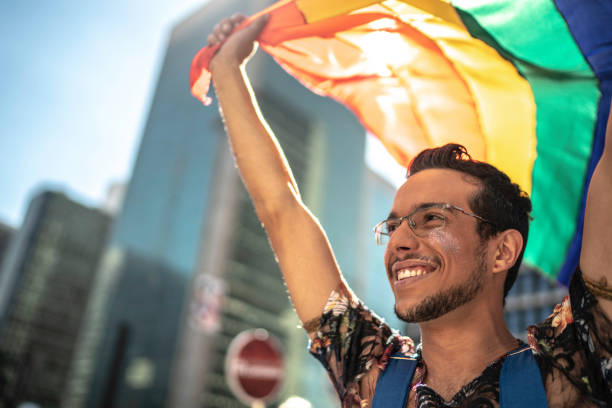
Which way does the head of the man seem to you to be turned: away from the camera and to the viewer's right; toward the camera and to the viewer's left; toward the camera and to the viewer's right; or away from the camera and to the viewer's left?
toward the camera and to the viewer's left

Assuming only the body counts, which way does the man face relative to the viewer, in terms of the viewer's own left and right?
facing the viewer and to the left of the viewer
